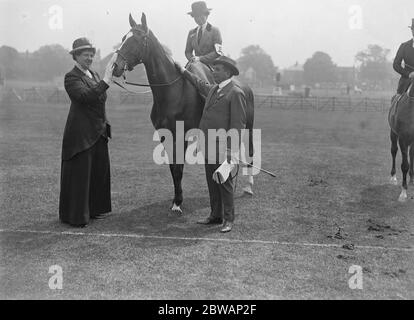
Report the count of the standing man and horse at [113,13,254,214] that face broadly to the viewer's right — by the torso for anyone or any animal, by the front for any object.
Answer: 0

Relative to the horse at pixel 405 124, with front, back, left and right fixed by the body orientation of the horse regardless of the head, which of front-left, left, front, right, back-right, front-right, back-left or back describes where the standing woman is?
right

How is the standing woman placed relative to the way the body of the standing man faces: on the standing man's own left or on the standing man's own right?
on the standing man's own right

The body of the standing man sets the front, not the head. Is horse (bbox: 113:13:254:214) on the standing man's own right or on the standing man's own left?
on the standing man's own right

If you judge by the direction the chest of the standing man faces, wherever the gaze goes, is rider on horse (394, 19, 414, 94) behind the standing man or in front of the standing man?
behind

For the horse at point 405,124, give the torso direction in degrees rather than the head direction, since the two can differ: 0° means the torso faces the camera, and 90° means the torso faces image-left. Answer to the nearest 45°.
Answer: approximately 315°

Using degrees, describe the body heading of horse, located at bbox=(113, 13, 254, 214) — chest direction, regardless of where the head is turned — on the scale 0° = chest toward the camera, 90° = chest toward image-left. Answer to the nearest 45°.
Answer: approximately 45°

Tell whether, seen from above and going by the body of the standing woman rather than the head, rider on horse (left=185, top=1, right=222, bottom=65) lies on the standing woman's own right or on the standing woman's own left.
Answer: on the standing woman's own left

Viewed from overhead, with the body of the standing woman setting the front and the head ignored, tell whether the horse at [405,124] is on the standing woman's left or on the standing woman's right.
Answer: on the standing woman's left

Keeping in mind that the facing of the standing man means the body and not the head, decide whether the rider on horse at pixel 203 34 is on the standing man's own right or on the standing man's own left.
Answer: on the standing man's own right

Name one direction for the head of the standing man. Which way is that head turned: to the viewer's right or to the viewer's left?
to the viewer's left

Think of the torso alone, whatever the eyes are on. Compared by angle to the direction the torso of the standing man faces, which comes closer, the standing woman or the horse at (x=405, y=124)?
the standing woman

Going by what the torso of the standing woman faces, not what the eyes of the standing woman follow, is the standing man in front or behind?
in front

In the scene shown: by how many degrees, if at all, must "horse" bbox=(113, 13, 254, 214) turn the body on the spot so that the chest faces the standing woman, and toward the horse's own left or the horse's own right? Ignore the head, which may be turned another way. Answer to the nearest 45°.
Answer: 0° — it already faces them
